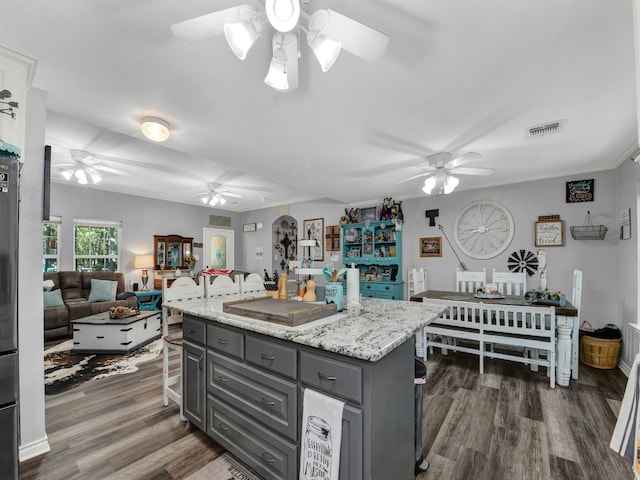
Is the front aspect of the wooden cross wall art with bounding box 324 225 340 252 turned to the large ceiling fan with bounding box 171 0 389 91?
yes

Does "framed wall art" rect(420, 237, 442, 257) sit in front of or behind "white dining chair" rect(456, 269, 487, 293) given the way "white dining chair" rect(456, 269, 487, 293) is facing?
behind

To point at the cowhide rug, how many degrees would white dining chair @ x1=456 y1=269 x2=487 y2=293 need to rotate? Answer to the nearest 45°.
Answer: approximately 45° to its right

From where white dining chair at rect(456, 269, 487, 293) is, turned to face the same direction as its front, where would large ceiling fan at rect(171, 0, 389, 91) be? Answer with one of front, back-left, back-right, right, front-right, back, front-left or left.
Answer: front

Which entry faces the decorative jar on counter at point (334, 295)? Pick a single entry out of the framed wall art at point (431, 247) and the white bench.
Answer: the framed wall art

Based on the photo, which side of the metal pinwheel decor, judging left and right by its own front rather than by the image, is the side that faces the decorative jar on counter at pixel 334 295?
front

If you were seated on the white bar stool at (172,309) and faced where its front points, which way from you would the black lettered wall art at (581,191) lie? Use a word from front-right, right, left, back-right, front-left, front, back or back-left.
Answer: front-left

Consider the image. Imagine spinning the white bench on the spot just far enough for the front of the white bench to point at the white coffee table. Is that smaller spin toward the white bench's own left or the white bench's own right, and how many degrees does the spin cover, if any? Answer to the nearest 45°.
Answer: approximately 135° to the white bench's own left

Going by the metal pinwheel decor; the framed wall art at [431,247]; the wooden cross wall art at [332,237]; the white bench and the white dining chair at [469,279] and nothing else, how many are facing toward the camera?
4

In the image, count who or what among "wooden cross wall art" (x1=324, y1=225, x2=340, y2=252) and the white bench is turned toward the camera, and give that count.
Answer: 1

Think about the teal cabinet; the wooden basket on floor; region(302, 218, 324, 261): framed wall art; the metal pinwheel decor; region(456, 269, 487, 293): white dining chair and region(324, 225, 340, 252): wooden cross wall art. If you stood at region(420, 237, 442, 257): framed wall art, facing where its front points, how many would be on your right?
3

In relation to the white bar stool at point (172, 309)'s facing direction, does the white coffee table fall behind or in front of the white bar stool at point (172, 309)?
behind

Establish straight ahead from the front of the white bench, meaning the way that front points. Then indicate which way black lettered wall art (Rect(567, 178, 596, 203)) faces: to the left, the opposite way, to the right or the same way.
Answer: the opposite way

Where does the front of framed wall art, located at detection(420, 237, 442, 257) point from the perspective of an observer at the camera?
facing the viewer

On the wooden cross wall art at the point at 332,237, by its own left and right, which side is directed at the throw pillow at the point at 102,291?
right

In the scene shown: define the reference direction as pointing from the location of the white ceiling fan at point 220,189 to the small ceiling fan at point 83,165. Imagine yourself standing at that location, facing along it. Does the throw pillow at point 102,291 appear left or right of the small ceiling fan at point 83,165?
right

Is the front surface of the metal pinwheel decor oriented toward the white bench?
yes
